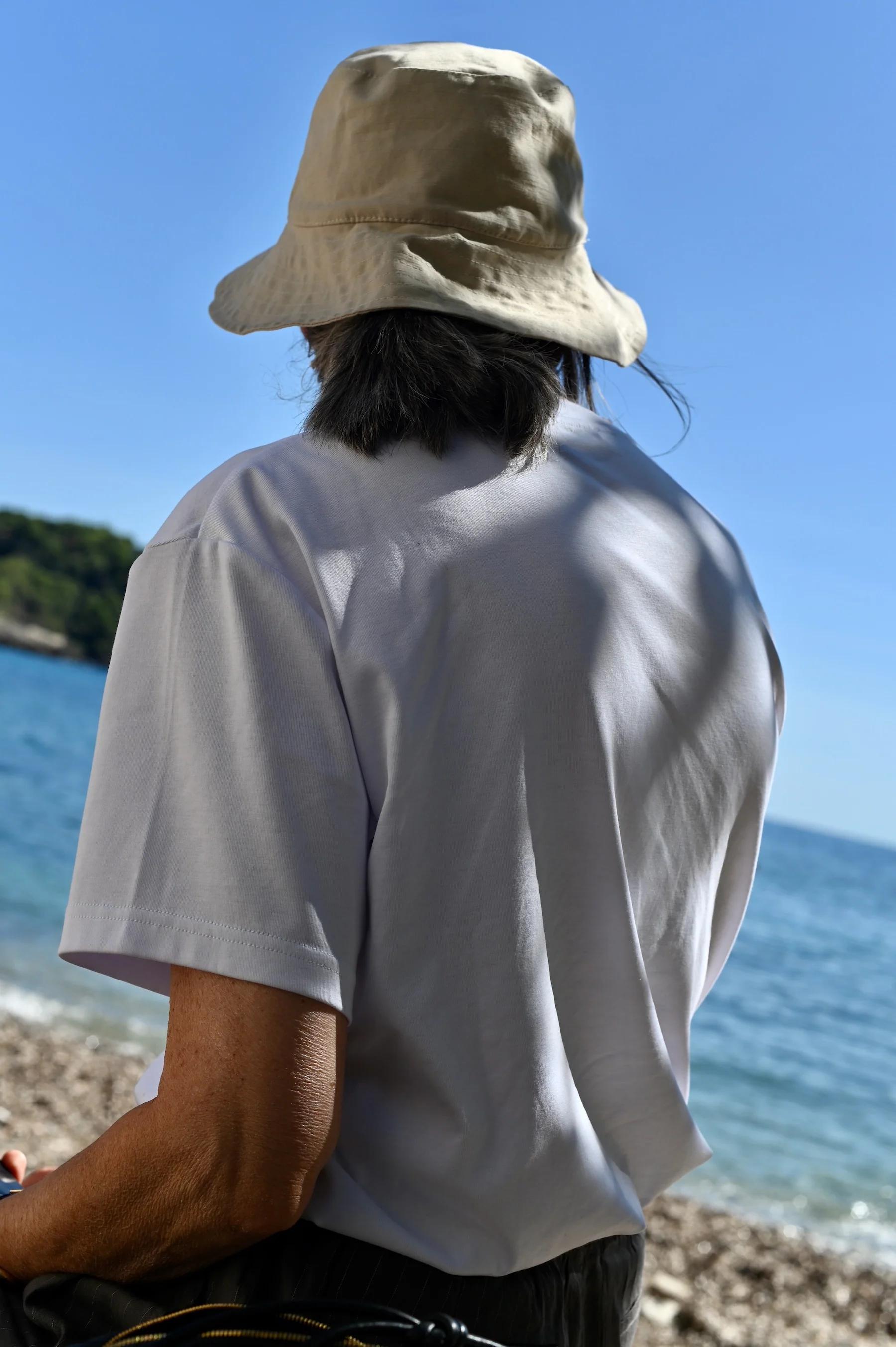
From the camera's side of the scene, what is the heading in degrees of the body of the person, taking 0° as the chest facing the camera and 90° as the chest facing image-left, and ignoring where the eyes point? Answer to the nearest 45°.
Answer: approximately 135°

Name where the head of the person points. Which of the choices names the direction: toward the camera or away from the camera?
away from the camera
